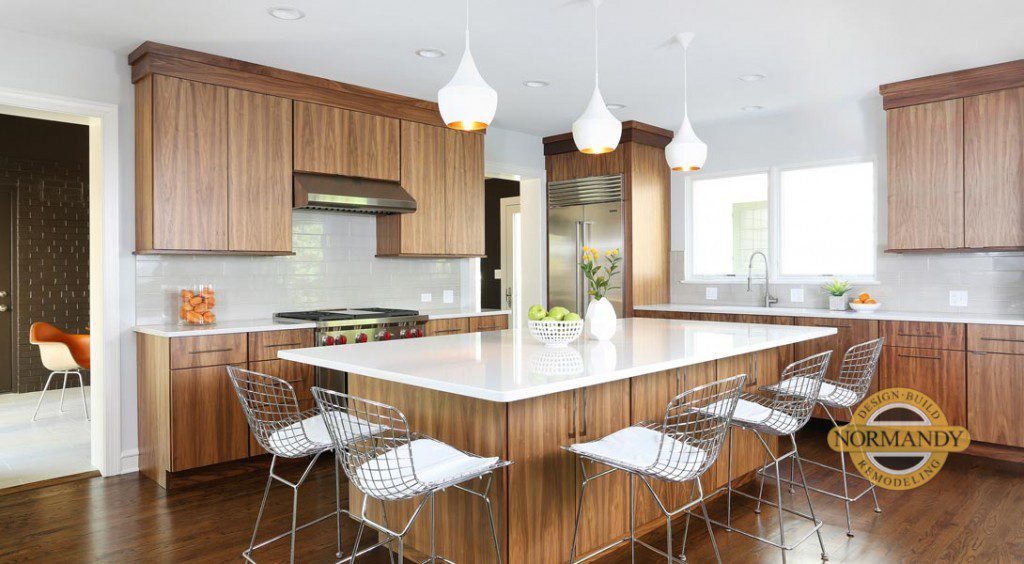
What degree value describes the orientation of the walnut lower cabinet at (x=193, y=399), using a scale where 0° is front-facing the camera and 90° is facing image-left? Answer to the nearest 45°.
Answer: approximately 315°

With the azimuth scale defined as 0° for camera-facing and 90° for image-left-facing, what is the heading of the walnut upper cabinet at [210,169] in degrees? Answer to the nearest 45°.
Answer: approximately 315°

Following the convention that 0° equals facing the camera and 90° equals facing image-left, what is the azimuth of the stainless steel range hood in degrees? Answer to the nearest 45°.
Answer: approximately 315°

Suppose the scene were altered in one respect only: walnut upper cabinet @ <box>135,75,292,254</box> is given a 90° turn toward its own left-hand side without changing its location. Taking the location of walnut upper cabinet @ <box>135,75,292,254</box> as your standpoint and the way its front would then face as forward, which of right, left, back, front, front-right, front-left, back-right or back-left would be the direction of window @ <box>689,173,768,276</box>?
front-right

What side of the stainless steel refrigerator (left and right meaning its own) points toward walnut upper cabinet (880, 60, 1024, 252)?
left

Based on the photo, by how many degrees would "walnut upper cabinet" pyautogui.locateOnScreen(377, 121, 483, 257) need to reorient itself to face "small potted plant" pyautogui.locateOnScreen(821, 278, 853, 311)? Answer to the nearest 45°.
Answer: approximately 45° to its left

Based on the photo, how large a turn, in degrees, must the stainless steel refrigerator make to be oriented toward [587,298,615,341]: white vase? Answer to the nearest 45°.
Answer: approximately 45° to its left

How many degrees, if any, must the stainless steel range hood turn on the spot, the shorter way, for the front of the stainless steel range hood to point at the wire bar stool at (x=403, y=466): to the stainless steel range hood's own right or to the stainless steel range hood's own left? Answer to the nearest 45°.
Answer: approximately 45° to the stainless steel range hood's own right

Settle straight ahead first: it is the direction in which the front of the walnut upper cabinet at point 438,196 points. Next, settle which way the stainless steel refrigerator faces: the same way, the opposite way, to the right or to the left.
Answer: to the right
